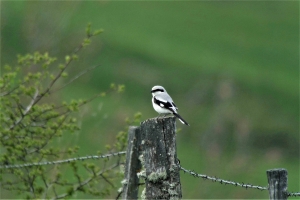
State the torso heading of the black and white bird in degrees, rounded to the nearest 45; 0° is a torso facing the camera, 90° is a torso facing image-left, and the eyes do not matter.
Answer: approximately 90°
